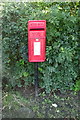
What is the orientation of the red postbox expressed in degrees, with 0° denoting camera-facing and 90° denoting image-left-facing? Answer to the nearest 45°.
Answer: approximately 0°
